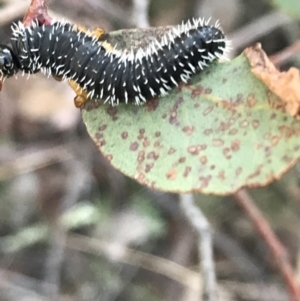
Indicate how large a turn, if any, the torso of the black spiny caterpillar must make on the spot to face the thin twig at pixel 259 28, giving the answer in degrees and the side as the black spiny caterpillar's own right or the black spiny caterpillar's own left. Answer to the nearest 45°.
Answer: approximately 135° to the black spiny caterpillar's own right

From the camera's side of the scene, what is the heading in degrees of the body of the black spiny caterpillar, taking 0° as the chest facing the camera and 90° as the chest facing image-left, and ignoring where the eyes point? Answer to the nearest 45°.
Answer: approximately 90°
